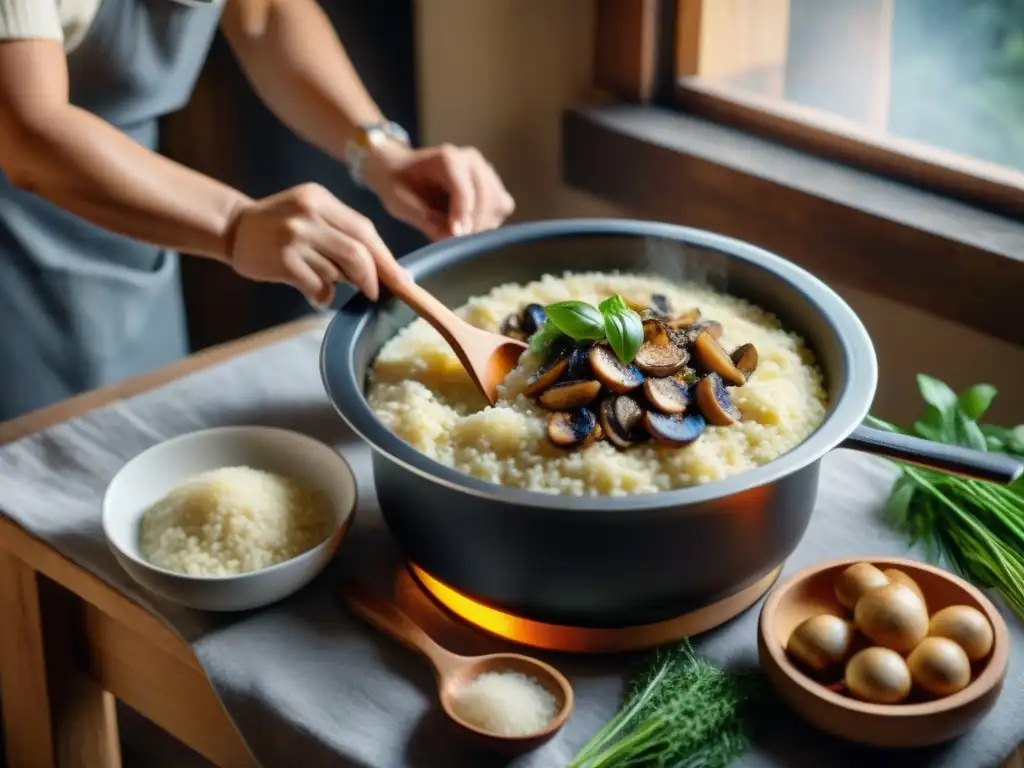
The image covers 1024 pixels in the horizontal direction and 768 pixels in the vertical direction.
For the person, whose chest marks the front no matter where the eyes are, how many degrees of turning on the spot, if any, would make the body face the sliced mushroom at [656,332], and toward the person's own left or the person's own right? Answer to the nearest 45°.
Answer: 0° — they already face it

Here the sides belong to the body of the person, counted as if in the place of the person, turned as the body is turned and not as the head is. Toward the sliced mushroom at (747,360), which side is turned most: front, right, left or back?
front

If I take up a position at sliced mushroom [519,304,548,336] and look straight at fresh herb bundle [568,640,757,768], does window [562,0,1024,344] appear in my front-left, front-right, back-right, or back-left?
back-left

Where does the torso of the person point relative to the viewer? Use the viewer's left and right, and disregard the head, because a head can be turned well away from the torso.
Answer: facing the viewer and to the right of the viewer

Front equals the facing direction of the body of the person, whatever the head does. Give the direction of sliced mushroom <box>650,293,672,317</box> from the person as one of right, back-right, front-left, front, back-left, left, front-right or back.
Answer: front

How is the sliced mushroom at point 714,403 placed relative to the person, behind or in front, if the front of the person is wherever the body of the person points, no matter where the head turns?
in front

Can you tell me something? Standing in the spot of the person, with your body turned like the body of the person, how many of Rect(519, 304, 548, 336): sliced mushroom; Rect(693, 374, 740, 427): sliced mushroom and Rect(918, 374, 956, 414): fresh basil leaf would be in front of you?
3

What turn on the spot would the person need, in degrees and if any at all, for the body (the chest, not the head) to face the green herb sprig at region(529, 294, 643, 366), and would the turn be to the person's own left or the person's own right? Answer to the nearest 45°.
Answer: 0° — they already face it

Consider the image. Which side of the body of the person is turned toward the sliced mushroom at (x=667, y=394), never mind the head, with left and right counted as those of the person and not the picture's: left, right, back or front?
front

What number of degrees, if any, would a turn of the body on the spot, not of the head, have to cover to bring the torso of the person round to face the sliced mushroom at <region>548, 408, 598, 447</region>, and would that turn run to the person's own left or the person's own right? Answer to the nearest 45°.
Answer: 0° — they already face it

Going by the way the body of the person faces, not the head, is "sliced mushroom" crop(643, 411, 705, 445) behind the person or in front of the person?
in front

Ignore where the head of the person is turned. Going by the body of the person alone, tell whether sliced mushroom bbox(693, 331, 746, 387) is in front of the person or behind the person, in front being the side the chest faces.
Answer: in front

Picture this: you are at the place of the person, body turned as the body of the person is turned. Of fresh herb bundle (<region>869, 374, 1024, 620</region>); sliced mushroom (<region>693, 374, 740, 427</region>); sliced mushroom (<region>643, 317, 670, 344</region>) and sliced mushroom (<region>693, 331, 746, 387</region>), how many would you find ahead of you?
4
